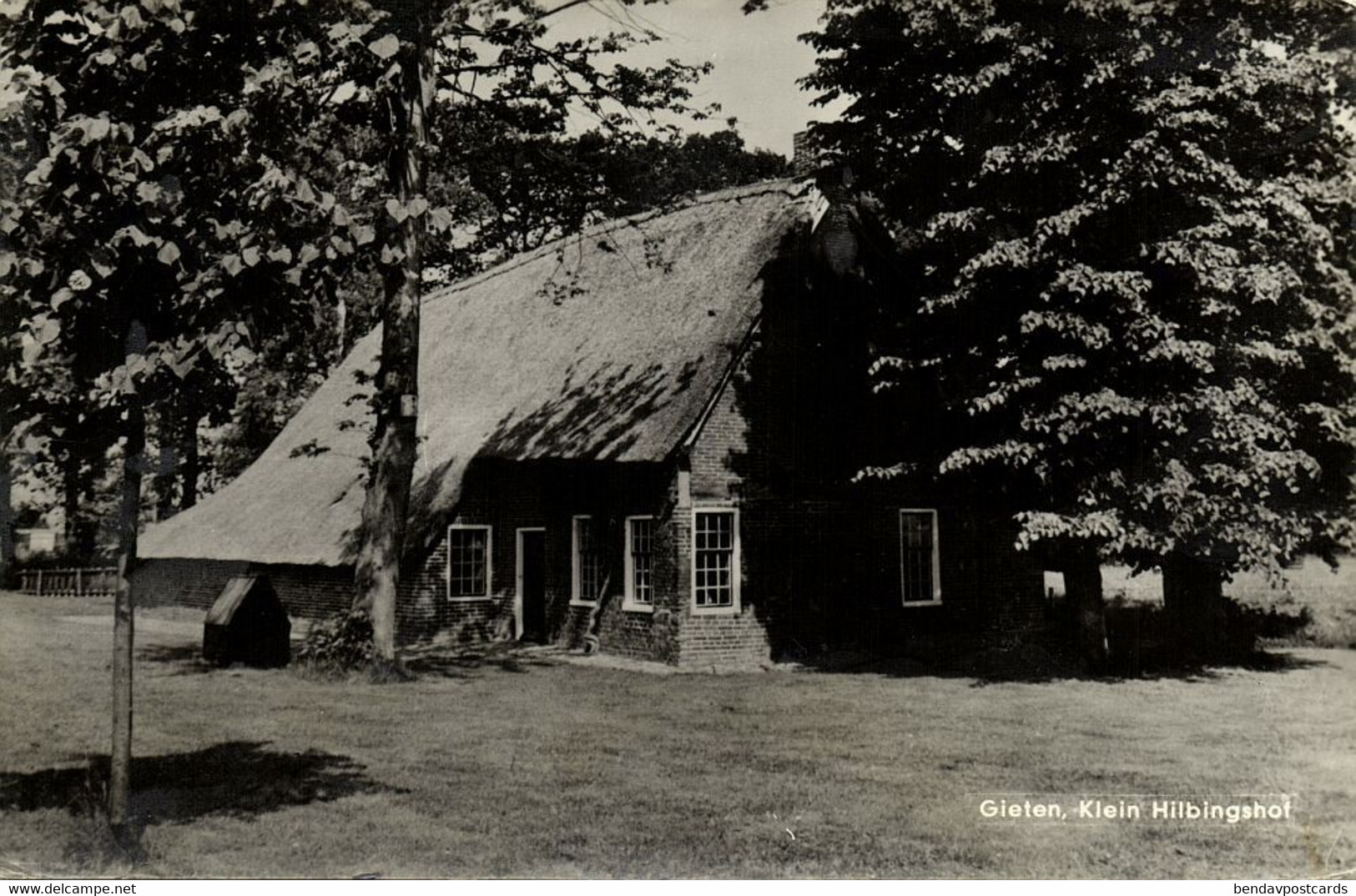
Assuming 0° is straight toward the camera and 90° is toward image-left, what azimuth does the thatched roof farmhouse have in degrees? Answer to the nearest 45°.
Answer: approximately 45°

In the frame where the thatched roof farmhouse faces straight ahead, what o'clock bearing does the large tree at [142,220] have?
The large tree is roughly at 11 o'clock from the thatched roof farmhouse.

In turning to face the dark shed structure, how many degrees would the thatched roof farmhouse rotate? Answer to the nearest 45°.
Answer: approximately 45° to its right

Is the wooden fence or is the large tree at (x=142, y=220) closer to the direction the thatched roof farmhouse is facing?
the large tree

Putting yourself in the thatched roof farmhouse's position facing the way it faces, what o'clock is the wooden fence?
The wooden fence is roughly at 3 o'clock from the thatched roof farmhouse.

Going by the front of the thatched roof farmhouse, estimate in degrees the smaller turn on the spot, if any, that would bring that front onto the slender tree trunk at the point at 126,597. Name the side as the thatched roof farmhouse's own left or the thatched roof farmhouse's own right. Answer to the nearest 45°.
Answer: approximately 45° to the thatched roof farmhouse's own left

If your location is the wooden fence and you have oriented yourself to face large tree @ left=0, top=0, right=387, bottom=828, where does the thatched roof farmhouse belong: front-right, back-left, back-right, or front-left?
front-left

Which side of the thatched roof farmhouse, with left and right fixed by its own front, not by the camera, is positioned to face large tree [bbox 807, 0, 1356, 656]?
left
